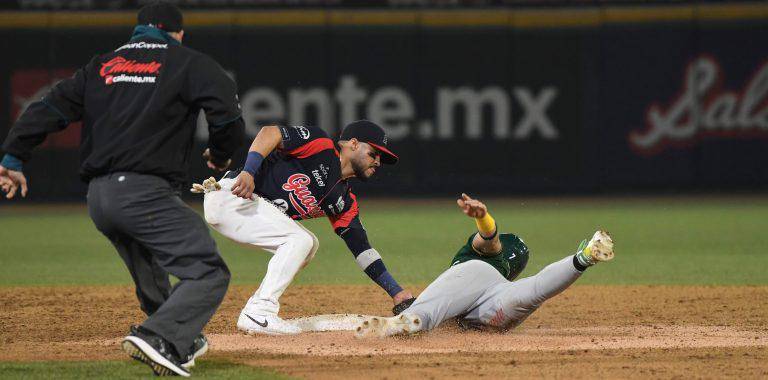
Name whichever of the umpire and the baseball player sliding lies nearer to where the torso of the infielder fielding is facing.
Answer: the baseball player sliding

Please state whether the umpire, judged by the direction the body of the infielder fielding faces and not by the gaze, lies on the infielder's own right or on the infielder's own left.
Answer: on the infielder's own right

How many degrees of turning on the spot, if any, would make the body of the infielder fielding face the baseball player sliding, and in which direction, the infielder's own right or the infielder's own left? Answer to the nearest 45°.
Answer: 0° — they already face them

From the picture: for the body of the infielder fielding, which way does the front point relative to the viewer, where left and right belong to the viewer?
facing the viewer and to the right of the viewer
